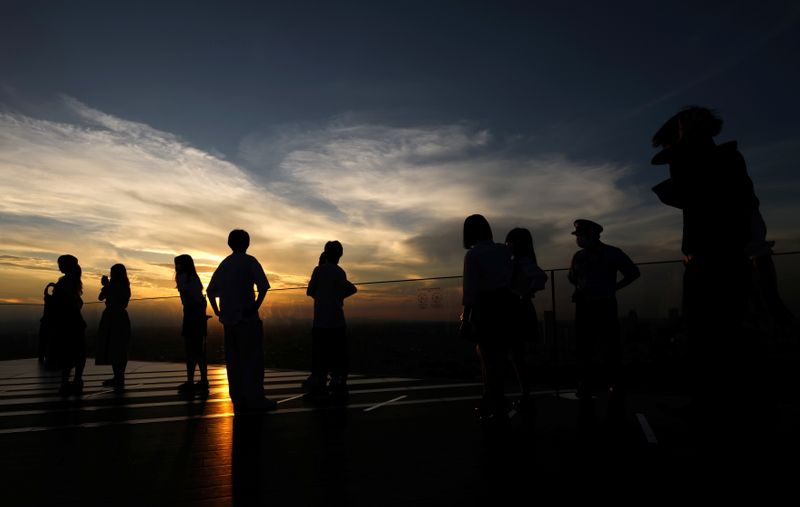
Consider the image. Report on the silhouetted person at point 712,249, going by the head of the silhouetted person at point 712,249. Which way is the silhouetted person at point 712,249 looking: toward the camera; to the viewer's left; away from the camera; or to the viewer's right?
to the viewer's left

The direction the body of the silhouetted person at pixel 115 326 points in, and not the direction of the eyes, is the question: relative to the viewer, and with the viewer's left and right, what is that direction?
facing to the left of the viewer

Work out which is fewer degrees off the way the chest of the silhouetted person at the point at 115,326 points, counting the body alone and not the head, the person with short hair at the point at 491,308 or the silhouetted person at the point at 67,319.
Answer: the silhouetted person

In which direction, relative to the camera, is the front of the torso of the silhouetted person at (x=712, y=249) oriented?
to the viewer's left

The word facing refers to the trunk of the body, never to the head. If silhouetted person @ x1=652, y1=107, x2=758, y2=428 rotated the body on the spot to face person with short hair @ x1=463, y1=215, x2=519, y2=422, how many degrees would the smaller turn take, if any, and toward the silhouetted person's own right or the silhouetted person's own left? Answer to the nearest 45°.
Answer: approximately 45° to the silhouetted person's own right

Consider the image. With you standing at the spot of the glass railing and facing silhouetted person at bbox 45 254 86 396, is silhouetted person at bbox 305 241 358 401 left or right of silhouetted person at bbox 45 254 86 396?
left

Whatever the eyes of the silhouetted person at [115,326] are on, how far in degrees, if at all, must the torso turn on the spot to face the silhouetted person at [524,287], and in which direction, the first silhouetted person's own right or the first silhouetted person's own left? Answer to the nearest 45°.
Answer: approximately 135° to the first silhouetted person's own left

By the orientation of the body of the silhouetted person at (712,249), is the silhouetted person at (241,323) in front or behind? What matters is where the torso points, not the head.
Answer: in front
